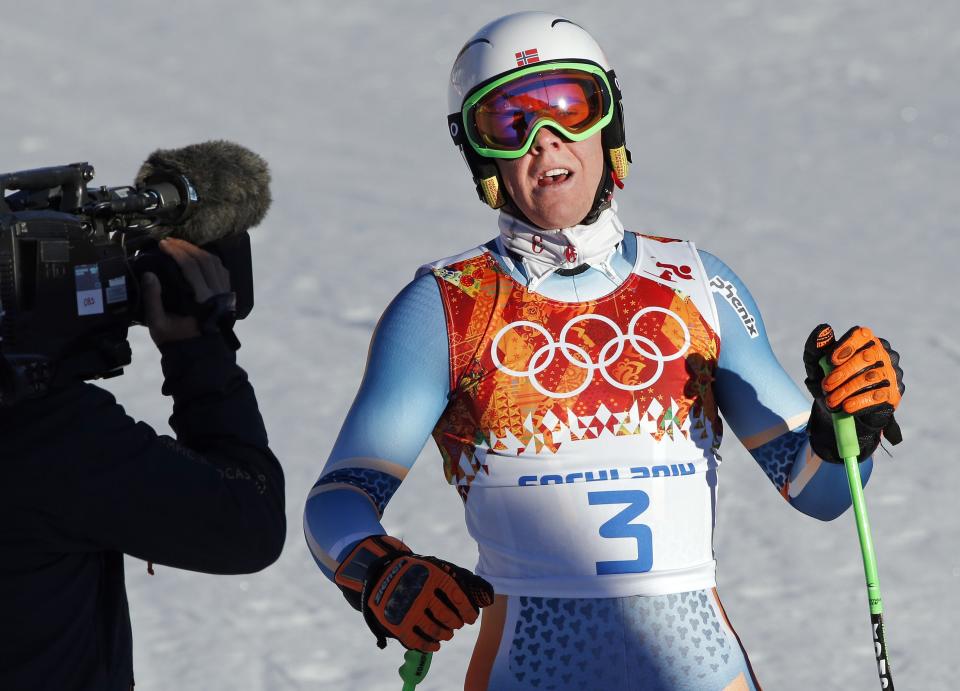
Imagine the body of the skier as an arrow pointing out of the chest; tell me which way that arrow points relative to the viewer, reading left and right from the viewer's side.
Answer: facing the viewer
